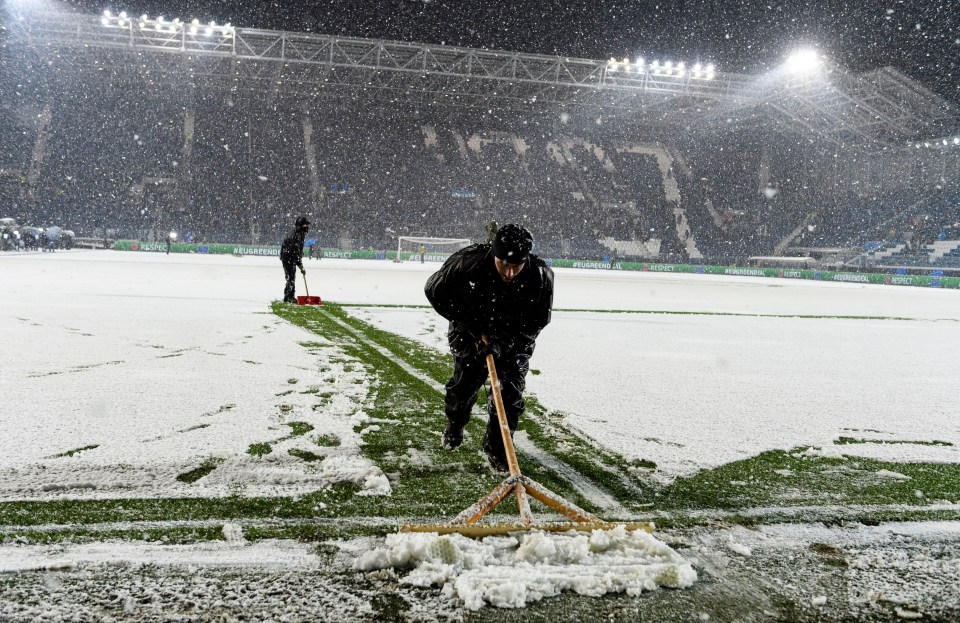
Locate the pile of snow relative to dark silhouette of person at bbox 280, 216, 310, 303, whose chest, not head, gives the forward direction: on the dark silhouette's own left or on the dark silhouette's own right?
on the dark silhouette's own right

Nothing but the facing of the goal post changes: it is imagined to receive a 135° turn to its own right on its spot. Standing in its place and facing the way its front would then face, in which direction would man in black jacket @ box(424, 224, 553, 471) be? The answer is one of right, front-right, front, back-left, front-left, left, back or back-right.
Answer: back-left

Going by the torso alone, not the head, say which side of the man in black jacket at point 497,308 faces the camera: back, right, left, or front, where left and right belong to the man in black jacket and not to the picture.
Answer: front

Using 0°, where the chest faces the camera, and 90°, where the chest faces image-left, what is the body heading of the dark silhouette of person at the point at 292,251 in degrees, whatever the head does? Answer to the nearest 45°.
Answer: approximately 270°

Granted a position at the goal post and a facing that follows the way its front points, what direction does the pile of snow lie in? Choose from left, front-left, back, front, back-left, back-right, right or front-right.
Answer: front

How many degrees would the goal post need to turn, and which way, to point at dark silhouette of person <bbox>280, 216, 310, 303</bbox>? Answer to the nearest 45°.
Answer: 0° — it already faces them
